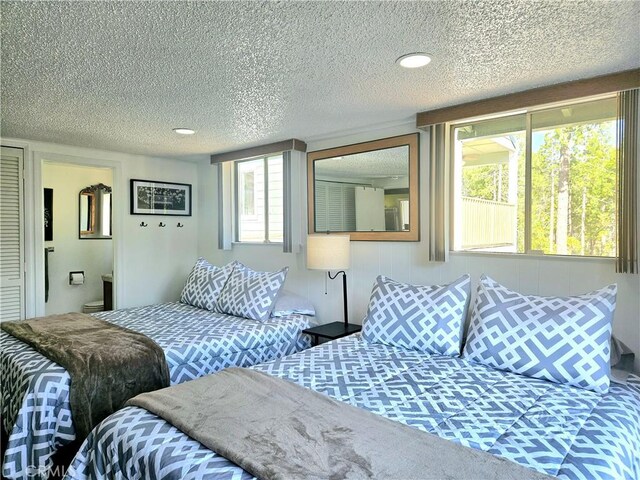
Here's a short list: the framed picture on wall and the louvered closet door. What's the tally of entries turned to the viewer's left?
0

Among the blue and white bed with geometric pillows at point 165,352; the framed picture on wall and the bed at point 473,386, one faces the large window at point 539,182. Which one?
the framed picture on wall

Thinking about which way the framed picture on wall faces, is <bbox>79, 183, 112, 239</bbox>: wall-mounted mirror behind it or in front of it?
behind

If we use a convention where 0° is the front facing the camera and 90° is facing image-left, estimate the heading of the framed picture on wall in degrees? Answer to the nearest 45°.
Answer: approximately 315°

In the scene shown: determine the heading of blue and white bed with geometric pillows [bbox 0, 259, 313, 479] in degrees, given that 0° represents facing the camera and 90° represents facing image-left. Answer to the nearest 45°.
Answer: approximately 45°

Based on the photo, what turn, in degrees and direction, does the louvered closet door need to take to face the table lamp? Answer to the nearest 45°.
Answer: approximately 45° to its left

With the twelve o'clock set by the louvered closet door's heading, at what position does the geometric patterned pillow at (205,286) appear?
The geometric patterned pillow is roughly at 10 o'clock from the louvered closet door.

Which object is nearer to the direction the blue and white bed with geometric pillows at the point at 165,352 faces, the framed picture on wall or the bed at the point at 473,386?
the bed

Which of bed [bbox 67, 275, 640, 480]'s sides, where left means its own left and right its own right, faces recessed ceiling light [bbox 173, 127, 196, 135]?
right

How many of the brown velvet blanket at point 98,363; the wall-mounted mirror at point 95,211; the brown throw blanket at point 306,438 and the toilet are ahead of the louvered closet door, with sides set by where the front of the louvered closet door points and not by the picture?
2
